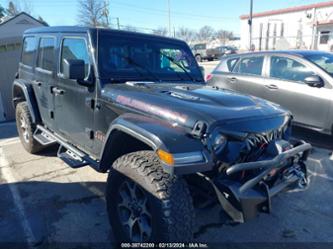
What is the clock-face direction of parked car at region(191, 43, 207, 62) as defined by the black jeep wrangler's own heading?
The parked car is roughly at 8 o'clock from the black jeep wrangler.

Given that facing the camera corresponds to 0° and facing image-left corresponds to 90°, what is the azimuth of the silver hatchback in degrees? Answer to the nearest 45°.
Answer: approximately 315°

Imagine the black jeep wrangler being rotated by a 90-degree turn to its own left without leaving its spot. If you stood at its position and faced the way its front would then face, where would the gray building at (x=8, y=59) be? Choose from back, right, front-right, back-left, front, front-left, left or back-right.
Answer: left

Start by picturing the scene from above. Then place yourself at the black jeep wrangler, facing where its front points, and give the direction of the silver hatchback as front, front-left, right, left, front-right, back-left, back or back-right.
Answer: left

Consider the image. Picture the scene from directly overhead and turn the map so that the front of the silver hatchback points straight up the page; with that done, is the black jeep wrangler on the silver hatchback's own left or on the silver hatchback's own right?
on the silver hatchback's own right

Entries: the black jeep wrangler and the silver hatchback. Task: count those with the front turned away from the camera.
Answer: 0

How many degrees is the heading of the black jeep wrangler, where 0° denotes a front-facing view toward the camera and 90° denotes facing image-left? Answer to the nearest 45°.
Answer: approximately 315°
